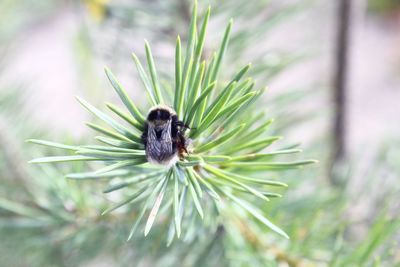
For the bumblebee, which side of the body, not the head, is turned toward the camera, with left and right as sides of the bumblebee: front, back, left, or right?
back
